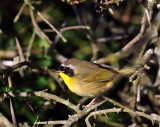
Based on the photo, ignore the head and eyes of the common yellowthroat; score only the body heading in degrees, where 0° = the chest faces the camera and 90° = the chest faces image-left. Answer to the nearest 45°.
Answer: approximately 90°
